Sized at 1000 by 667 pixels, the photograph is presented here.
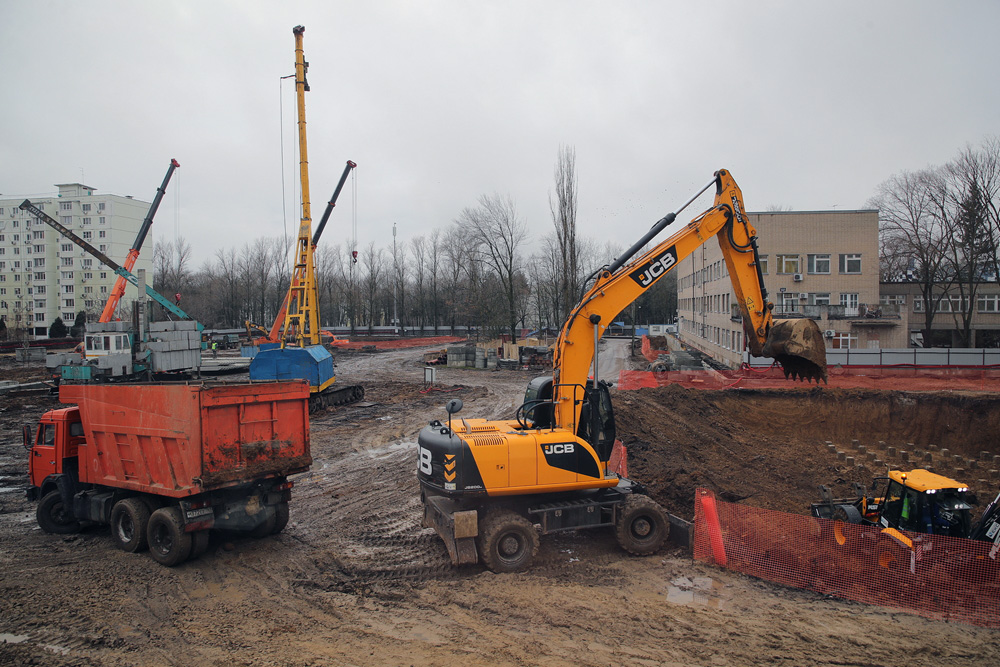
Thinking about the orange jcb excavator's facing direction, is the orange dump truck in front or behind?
behind

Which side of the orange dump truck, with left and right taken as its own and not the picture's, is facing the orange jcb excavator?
back

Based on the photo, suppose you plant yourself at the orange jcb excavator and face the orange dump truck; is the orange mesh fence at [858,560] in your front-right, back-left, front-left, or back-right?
back-left

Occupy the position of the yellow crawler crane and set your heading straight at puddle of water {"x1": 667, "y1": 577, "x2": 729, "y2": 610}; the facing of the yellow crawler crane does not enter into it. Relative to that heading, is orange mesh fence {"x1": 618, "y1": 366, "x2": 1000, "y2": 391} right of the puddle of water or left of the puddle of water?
left

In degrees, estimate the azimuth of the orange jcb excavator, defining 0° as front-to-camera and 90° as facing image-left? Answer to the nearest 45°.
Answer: approximately 225°

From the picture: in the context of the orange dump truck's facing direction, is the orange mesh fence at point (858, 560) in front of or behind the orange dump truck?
behind

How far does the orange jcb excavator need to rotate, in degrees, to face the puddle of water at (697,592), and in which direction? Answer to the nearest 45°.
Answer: approximately 90° to its right

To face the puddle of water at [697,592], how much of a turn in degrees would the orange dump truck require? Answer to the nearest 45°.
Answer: approximately 180°

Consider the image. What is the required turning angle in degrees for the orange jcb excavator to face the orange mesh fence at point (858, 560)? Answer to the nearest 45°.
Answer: approximately 45° to its right

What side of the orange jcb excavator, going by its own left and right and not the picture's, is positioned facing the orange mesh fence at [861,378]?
front

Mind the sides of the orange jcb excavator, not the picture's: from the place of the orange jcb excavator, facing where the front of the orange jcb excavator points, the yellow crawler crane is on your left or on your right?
on your left

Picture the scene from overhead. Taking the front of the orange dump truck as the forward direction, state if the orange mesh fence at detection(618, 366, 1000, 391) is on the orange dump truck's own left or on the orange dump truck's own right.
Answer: on the orange dump truck's own right

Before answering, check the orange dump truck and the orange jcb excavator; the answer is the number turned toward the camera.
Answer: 0

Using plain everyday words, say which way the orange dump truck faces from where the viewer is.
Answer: facing away from the viewer and to the left of the viewer
